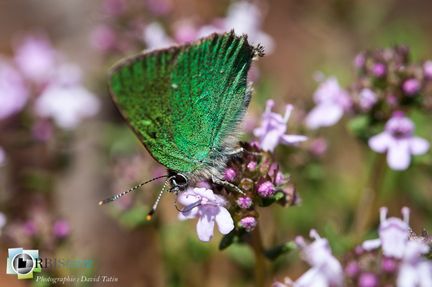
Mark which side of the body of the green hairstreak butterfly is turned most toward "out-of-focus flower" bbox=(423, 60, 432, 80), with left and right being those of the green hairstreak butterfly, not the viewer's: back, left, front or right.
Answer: back

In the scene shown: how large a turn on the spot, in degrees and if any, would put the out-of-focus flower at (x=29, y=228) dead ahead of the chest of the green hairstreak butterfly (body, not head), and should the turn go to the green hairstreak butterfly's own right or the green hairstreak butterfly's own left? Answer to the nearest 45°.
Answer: approximately 45° to the green hairstreak butterfly's own right

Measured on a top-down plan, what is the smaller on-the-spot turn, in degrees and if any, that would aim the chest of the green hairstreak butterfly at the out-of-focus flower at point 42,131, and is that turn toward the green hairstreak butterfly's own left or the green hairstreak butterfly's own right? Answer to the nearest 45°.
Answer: approximately 45° to the green hairstreak butterfly's own right

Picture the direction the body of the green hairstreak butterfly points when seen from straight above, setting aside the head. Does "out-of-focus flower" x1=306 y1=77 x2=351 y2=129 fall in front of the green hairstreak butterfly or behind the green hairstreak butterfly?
behind

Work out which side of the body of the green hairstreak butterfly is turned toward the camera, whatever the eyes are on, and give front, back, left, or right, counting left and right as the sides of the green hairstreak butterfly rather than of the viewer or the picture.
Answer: left

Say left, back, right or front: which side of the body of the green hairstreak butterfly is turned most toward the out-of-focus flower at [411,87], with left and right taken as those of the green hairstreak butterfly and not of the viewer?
back
